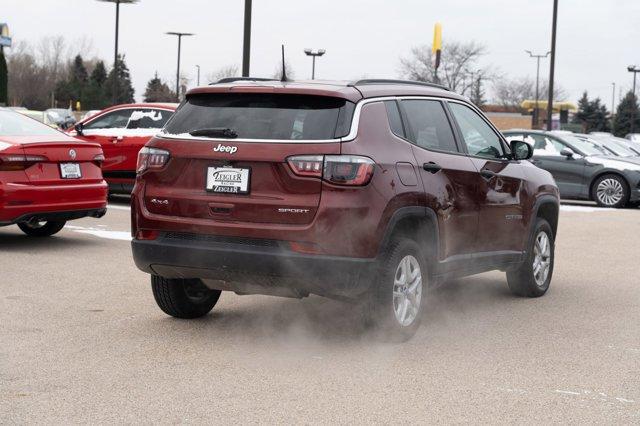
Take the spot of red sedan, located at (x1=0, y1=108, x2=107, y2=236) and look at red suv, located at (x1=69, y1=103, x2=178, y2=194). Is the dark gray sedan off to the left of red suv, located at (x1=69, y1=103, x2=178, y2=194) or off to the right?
right

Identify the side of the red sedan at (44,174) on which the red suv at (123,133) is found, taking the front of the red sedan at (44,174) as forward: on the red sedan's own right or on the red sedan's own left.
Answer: on the red sedan's own right

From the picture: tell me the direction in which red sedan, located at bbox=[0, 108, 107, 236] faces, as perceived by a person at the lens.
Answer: facing away from the viewer and to the left of the viewer

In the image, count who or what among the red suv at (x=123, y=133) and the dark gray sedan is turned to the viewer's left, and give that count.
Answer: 1

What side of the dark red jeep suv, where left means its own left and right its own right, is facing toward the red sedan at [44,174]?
left

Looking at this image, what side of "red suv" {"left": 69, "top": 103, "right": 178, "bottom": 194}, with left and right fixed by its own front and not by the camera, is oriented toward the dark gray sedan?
back

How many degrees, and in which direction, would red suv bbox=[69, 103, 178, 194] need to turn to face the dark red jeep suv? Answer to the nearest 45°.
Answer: approximately 90° to its left

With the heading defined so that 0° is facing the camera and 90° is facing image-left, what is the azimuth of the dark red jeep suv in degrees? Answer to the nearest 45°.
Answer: approximately 225°

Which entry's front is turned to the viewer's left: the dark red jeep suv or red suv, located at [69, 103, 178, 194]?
the red suv

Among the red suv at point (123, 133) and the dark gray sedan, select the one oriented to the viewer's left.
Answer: the red suv

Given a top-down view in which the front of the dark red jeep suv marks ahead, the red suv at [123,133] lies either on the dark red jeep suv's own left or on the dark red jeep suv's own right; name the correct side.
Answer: on the dark red jeep suv's own left

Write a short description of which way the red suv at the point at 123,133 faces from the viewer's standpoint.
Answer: facing to the left of the viewer
